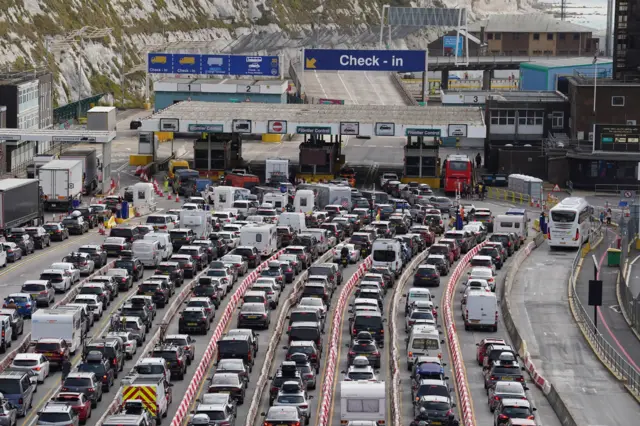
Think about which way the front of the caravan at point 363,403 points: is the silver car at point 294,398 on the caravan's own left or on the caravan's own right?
on the caravan's own left

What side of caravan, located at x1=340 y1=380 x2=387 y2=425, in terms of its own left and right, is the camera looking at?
back

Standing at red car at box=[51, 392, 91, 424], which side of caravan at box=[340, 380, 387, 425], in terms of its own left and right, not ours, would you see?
left
